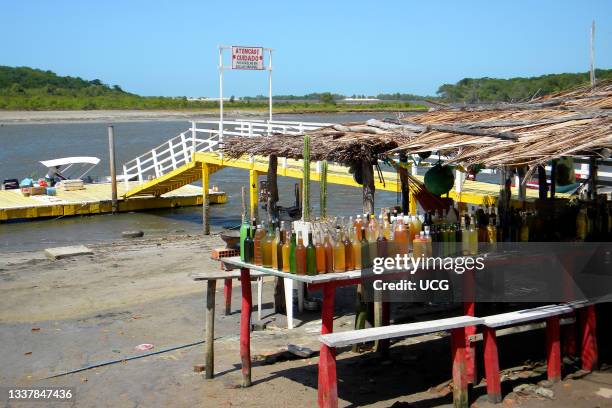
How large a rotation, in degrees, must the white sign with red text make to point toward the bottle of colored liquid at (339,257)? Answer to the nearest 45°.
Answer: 0° — it already faces it

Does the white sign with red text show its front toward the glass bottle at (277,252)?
yes

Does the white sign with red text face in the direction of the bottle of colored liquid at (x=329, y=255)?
yes

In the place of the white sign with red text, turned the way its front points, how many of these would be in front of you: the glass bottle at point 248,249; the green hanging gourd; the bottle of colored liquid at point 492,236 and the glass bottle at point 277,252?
4

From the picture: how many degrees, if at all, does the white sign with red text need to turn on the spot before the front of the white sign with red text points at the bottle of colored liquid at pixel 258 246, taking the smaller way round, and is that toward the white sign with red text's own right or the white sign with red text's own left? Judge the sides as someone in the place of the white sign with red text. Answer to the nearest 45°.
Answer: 0° — it already faces it

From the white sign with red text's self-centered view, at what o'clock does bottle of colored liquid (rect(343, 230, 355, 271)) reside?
The bottle of colored liquid is roughly at 12 o'clock from the white sign with red text.

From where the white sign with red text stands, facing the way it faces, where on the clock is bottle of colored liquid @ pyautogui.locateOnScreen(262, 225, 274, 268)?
The bottle of colored liquid is roughly at 12 o'clock from the white sign with red text.

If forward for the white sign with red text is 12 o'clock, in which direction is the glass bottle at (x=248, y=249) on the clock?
The glass bottle is roughly at 12 o'clock from the white sign with red text.

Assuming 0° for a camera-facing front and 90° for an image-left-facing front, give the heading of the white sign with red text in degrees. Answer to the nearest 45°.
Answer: approximately 0°

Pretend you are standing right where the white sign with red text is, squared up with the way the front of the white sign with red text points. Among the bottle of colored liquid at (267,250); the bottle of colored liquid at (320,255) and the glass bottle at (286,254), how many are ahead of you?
3

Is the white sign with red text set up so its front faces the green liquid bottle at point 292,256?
yes
